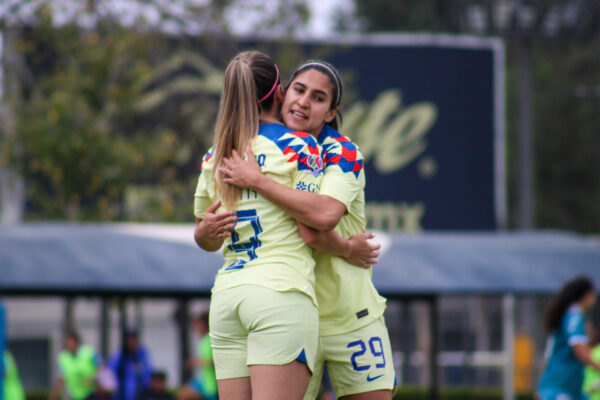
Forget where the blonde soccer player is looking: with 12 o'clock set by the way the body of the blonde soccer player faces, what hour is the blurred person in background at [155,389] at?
The blurred person in background is roughly at 10 o'clock from the blonde soccer player.

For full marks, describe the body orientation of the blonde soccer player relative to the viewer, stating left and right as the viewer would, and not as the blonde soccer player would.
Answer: facing away from the viewer and to the right of the viewer

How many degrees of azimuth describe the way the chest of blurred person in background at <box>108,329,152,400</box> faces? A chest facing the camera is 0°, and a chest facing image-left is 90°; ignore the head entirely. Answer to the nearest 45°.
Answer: approximately 0°

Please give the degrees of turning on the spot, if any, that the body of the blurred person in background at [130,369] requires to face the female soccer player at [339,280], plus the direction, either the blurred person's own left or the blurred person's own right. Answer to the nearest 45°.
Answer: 0° — they already face them

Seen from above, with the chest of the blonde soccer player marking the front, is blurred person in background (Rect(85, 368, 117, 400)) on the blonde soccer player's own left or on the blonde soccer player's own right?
on the blonde soccer player's own left
